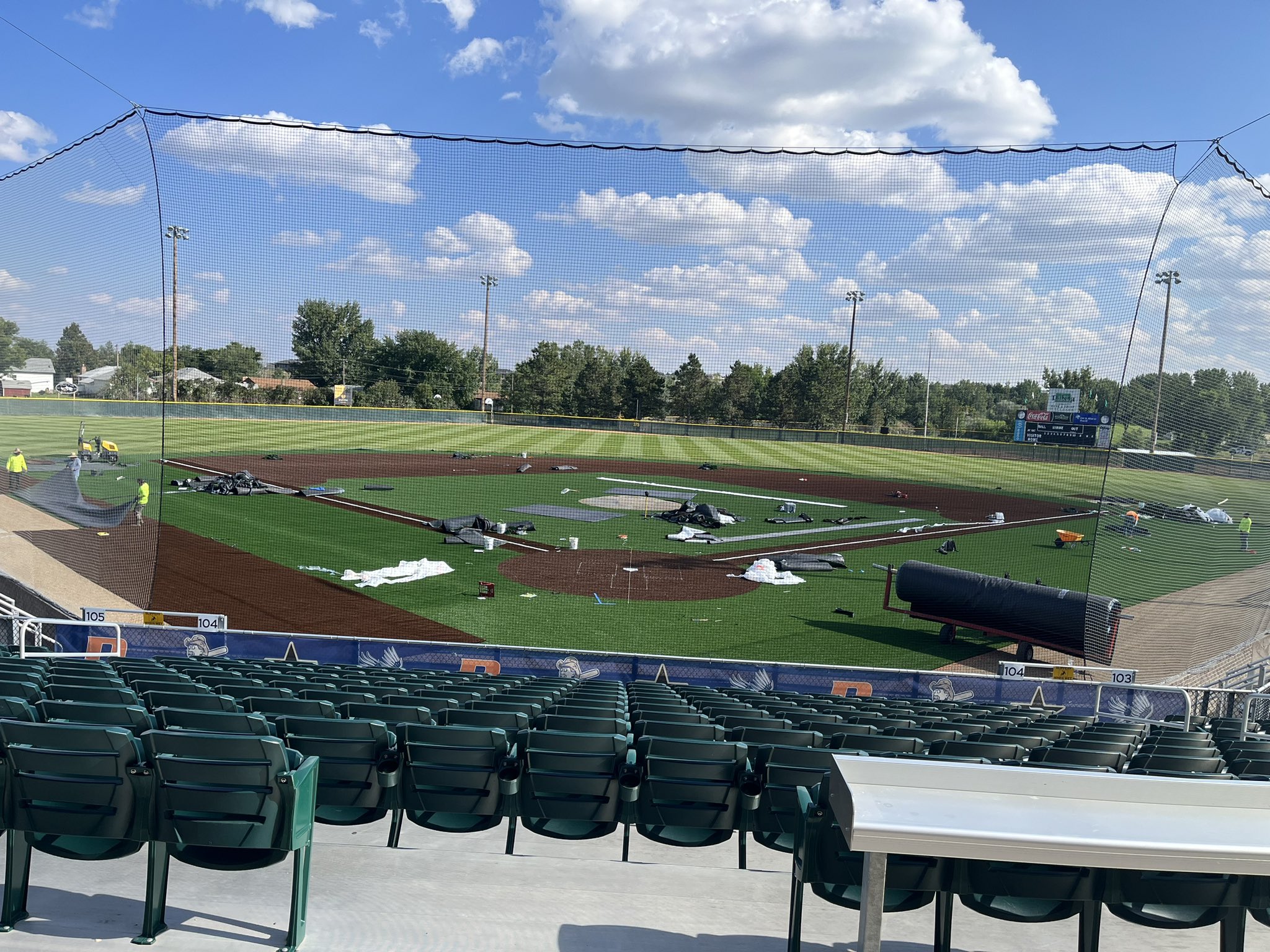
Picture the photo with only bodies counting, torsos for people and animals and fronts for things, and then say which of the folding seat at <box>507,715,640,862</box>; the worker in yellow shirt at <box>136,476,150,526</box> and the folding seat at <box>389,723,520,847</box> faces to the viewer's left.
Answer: the worker in yellow shirt

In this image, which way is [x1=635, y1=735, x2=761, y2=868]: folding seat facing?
away from the camera

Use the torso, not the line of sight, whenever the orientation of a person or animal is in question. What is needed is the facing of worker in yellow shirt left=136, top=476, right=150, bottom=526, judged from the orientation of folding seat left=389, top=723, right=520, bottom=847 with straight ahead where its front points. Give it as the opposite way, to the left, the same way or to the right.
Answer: to the left

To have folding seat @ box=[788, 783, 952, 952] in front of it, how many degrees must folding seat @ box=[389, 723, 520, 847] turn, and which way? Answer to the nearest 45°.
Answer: approximately 135° to its right

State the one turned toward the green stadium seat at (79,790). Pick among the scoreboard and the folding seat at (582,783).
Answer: the scoreboard

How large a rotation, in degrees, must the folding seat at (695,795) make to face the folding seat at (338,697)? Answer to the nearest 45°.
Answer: approximately 45° to its left

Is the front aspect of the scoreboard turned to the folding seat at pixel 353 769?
yes

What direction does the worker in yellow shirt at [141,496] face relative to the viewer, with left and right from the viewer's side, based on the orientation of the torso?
facing to the left of the viewer

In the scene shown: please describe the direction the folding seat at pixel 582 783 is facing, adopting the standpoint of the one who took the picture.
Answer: facing away from the viewer

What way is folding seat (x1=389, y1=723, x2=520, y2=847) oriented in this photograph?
away from the camera

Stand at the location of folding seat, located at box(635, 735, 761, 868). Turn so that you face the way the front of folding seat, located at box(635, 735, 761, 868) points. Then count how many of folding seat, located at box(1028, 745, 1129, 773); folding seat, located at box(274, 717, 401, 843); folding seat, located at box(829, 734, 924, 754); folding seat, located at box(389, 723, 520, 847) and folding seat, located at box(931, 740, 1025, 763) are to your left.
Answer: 2

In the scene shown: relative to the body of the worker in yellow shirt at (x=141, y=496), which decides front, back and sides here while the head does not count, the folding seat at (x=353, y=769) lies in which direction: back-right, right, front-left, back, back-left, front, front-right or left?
left
